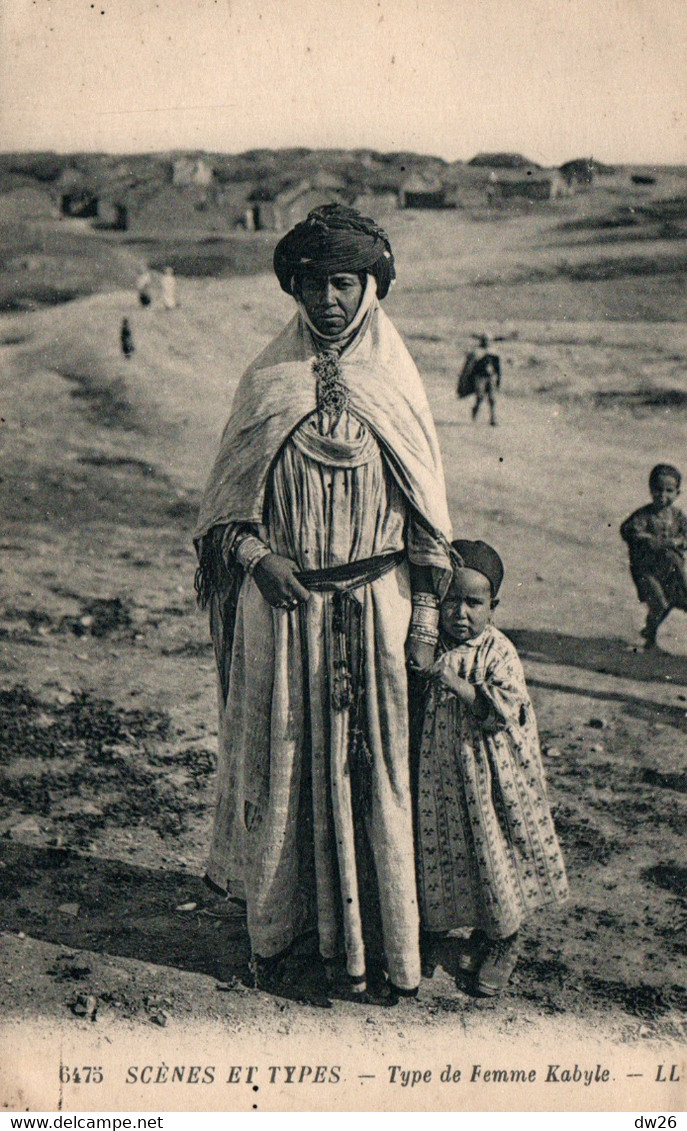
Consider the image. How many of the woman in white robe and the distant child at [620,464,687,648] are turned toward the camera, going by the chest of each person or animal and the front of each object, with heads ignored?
2

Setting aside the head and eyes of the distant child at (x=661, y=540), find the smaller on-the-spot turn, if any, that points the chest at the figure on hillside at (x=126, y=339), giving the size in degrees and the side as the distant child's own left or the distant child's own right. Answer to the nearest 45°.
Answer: approximately 90° to the distant child's own right

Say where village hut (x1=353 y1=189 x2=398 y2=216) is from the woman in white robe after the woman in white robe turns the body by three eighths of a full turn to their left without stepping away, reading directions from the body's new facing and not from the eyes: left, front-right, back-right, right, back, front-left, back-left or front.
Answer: front-left

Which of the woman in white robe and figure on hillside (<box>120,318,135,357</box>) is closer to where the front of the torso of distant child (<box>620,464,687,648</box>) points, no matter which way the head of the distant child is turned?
the woman in white robe

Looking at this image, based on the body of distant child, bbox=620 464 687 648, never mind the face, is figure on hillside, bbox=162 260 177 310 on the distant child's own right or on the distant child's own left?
on the distant child's own right

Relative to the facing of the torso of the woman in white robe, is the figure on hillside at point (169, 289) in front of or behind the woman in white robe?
behind

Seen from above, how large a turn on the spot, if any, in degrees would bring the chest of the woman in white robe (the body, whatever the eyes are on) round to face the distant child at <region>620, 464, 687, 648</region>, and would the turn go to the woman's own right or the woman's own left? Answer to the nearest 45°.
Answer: approximately 135° to the woman's own left

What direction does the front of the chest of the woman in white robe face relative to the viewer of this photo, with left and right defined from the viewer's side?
facing the viewer

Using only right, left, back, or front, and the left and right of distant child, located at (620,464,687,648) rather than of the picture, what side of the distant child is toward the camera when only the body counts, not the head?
front

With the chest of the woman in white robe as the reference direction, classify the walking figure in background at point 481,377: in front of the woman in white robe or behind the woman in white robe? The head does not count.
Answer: behind
